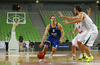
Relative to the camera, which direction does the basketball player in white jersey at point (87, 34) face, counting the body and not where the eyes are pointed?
to the viewer's left
